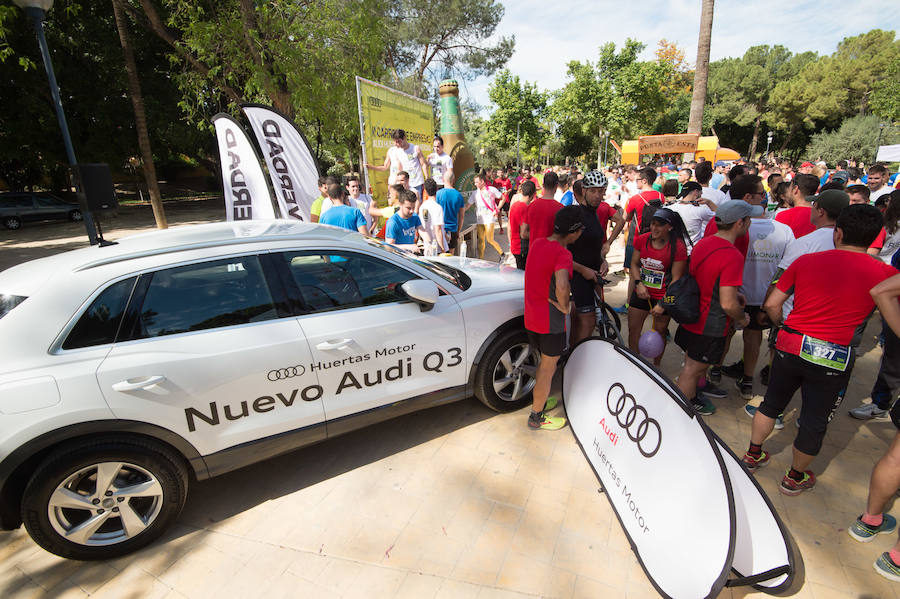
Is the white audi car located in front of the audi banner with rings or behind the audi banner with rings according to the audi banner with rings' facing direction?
in front

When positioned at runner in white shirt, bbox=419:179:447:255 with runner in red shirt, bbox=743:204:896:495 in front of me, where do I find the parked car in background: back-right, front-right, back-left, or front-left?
back-right

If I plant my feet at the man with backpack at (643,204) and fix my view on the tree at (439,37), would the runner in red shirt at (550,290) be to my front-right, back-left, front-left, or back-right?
back-left

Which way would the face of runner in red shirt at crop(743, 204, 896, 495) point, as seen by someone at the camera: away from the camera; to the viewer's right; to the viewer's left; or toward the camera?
away from the camera

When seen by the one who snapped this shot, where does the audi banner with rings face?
facing the viewer and to the left of the viewer

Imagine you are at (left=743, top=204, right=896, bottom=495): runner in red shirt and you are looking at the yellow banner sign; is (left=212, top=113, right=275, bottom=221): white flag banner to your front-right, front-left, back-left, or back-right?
front-left

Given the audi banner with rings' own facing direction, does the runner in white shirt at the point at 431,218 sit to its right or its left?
on its right

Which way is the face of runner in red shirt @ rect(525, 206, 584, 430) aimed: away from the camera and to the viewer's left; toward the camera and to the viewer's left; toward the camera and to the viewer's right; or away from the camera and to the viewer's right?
away from the camera and to the viewer's right

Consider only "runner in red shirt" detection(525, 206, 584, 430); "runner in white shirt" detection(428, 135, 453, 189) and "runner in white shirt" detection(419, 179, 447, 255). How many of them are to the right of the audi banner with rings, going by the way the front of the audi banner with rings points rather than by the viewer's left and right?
3

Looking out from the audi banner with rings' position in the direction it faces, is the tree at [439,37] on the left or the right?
on its right

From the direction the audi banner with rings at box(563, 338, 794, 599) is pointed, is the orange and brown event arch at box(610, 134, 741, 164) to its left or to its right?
on its right

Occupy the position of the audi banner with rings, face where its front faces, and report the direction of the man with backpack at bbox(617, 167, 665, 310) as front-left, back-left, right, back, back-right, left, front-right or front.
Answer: back-right

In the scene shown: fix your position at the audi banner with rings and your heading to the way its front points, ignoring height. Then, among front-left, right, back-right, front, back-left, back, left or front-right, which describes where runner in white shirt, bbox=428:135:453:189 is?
right

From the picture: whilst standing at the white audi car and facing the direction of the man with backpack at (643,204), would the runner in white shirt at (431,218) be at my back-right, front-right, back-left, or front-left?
front-left

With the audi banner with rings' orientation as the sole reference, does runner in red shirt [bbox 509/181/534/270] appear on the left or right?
on its right

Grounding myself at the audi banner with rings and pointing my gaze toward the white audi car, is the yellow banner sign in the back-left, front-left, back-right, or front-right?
front-right
